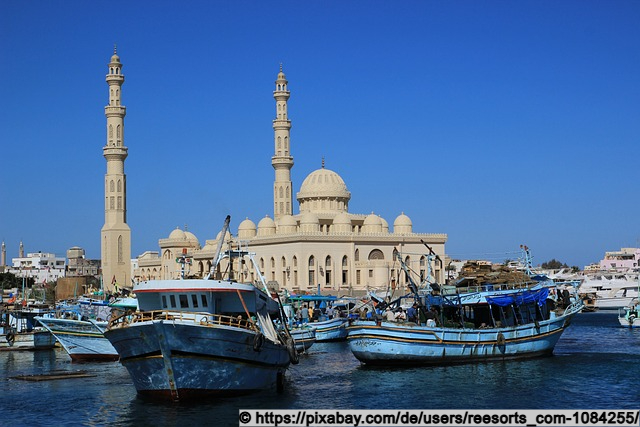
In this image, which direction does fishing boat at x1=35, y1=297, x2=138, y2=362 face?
to the viewer's left

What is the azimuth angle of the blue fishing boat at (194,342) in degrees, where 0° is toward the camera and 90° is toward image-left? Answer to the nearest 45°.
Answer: approximately 45°

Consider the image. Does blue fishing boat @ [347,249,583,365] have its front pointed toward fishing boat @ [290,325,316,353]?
no

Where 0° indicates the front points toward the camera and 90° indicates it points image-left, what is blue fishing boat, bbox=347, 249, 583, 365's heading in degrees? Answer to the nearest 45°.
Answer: approximately 270°

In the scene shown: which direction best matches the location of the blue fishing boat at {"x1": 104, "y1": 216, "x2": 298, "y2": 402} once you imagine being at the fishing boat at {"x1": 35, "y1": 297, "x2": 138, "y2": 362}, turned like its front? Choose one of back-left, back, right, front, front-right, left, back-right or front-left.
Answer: left

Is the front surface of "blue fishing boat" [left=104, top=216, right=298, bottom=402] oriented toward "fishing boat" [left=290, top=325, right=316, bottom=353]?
no

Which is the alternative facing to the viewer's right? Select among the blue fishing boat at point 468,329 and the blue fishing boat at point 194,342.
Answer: the blue fishing boat at point 468,329

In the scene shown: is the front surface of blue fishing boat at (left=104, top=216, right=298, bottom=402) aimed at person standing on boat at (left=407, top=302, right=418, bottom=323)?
no

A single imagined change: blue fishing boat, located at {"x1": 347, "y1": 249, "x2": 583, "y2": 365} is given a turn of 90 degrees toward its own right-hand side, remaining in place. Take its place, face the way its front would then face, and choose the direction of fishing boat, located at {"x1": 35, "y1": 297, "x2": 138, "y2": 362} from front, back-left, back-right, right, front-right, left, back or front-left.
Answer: right
